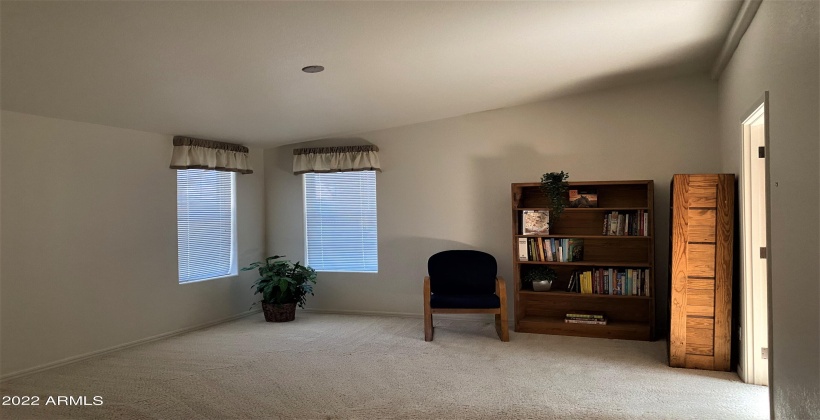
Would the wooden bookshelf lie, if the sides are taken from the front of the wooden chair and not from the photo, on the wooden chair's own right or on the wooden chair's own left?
on the wooden chair's own left

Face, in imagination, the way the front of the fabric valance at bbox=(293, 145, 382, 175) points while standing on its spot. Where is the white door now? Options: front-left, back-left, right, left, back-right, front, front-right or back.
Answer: front-left

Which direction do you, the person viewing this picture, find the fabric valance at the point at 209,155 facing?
facing the viewer and to the right of the viewer

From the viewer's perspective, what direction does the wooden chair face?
toward the camera

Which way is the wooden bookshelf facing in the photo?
toward the camera

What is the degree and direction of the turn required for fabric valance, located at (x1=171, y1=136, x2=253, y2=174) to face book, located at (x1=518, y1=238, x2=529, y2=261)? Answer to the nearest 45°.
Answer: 0° — it already faces it

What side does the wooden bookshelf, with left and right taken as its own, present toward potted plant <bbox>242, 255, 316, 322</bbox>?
right

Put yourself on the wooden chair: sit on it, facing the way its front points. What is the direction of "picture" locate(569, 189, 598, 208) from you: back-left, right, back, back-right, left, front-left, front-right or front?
left

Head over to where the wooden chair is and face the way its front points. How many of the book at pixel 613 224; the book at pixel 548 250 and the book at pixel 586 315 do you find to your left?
3

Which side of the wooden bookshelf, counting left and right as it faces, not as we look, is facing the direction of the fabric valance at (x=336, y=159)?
right

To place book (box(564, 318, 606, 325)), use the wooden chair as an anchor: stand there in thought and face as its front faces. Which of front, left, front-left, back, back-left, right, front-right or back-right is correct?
left
